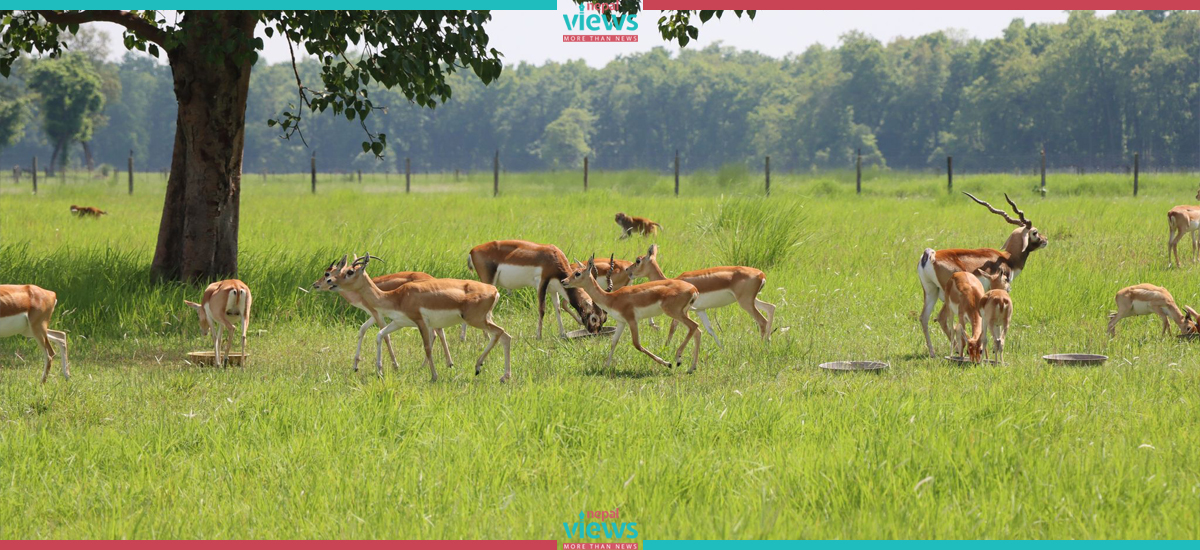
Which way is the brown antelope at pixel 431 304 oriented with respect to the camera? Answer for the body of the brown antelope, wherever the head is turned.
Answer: to the viewer's left

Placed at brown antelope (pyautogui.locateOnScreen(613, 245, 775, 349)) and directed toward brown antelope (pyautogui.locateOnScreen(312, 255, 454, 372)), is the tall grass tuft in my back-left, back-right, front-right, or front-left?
back-right

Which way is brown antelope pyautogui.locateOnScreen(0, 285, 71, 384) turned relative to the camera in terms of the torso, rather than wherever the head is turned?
to the viewer's left

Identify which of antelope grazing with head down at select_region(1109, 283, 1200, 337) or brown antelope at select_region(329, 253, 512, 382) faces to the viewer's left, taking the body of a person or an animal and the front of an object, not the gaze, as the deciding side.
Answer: the brown antelope

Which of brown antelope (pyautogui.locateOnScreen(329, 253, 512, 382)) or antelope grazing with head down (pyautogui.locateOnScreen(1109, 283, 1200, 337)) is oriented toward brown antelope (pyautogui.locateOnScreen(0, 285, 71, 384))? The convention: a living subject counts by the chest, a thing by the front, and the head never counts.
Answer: brown antelope (pyautogui.locateOnScreen(329, 253, 512, 382))

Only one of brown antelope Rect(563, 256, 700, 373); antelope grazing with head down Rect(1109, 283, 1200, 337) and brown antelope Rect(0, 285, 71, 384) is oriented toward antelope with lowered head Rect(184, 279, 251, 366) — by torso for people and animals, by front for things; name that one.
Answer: brown antelope Rect(563, 256, 700, 373)

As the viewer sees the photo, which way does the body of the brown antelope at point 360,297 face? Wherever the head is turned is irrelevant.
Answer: to the viewer's left

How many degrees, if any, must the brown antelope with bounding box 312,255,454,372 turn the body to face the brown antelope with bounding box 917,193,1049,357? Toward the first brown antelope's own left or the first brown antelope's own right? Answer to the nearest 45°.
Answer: approximately 180°

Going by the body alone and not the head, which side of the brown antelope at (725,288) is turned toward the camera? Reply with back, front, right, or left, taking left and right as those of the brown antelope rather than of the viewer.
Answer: left

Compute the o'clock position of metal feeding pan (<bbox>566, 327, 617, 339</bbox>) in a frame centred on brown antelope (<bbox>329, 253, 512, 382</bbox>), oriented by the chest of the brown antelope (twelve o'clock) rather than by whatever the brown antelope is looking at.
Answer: The metal feeding pan is roughly at 4 o'clock from the brown antelope.

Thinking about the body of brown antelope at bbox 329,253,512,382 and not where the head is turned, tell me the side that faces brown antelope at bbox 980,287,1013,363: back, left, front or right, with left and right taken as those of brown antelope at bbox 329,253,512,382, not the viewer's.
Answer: back

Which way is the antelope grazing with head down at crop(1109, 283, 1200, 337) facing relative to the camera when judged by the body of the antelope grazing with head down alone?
to the viewer's right

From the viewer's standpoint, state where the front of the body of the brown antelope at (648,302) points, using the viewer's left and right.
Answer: facing to the left of the viewer
